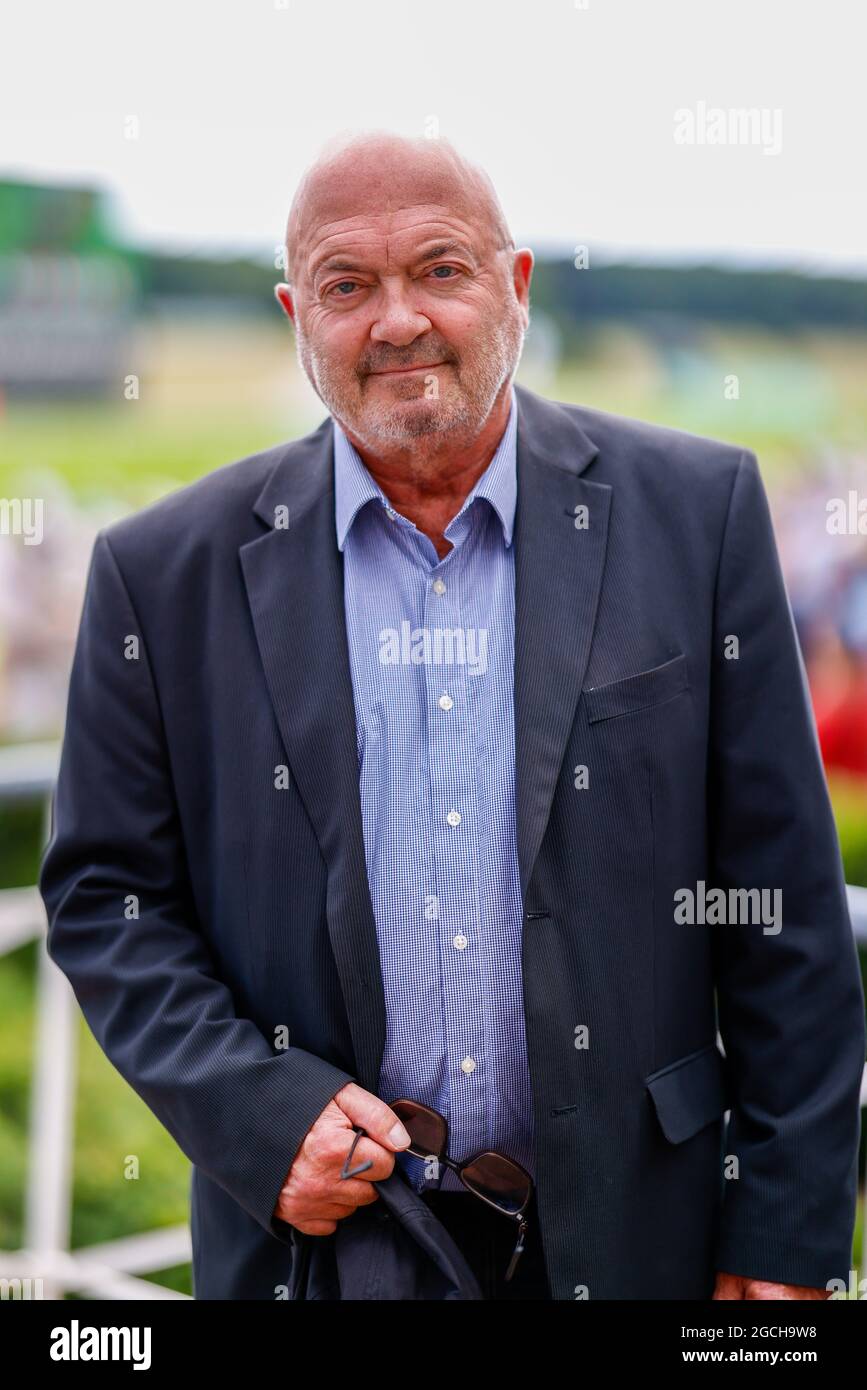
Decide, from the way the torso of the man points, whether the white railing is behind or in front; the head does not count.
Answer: behind
